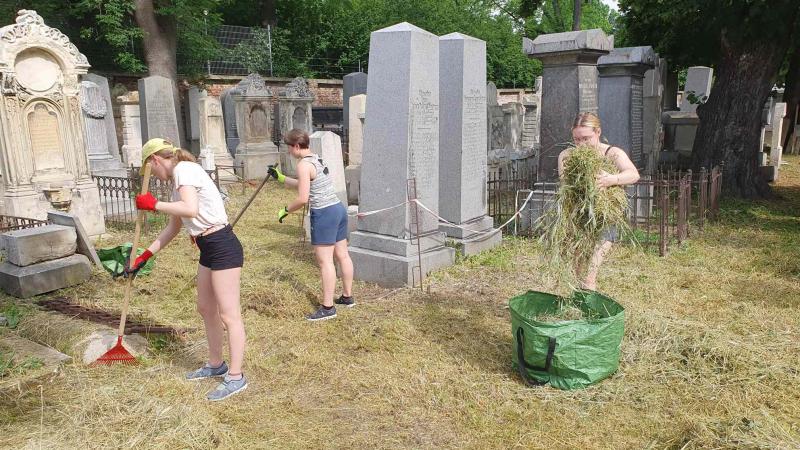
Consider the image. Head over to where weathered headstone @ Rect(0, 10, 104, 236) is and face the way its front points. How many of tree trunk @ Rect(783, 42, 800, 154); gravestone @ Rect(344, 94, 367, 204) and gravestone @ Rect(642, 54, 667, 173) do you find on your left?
3

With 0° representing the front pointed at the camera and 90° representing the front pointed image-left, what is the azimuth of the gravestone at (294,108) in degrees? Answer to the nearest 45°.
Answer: approximately 315°

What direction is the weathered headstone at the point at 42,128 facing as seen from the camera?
toward the camera

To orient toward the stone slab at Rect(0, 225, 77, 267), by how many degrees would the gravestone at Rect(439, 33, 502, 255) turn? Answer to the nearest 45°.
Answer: approximately 90° to its right

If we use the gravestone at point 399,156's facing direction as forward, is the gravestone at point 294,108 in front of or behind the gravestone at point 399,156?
behind

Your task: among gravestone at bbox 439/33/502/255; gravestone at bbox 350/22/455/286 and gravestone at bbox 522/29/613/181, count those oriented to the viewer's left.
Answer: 0

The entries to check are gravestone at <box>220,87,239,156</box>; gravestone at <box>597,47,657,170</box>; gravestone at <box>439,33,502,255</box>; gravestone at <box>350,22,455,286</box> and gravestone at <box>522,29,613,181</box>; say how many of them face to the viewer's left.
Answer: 0

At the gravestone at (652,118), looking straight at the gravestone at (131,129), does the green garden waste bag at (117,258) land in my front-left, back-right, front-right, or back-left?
front-left

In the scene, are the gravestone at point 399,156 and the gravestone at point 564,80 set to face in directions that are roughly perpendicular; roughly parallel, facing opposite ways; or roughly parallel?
roughly parallel

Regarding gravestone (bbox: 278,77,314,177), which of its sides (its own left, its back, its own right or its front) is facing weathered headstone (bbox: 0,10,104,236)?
right

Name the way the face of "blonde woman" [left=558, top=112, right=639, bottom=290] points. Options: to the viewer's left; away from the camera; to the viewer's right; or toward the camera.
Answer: toward the camera

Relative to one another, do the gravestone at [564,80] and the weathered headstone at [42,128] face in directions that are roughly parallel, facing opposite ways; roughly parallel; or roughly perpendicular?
roughly parallel

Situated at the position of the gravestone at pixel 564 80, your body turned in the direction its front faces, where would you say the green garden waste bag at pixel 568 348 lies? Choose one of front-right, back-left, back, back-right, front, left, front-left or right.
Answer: front-right

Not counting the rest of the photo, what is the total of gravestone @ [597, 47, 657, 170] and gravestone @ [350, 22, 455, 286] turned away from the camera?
0

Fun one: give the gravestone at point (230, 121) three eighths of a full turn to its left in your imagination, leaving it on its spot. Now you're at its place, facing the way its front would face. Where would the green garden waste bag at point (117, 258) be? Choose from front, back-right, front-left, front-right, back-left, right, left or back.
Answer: back

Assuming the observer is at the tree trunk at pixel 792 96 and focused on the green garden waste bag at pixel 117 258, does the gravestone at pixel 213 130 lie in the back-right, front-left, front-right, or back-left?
front-right

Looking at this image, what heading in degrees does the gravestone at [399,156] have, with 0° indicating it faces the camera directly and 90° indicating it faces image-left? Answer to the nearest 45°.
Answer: approximately 315°

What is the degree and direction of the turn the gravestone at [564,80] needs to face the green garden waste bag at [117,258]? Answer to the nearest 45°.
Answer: approximately 90° to its right
